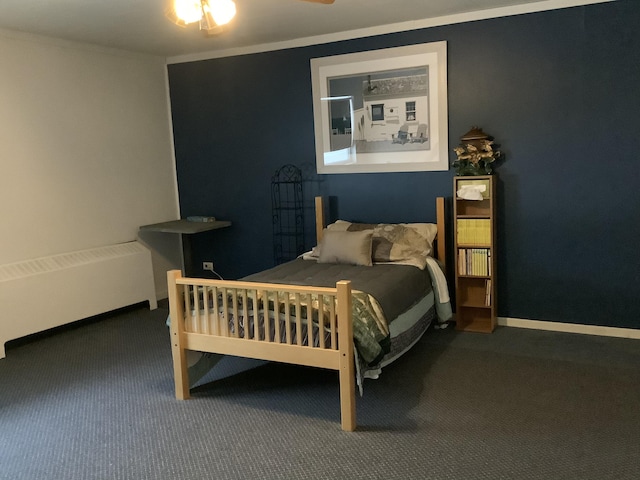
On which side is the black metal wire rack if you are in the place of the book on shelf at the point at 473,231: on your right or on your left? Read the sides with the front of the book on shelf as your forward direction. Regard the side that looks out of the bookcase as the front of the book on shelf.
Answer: on your right

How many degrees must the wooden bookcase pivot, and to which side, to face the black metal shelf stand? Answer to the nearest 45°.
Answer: approximately 90° to its right

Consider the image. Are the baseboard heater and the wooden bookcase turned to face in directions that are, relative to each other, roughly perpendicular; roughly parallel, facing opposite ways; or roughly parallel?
roughly perpendicular

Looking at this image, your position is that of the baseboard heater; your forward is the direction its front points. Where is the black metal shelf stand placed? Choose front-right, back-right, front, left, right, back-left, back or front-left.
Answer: front-left

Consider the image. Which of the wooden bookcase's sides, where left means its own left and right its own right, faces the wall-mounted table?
right

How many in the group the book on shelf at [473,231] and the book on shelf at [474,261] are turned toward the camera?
2

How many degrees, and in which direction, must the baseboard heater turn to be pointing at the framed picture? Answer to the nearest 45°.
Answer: approximately 45° to its left

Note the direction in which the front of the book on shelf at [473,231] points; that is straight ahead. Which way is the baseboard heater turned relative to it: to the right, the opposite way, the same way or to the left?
to the left

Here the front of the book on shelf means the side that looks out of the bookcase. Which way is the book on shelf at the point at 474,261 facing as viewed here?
toward the camera

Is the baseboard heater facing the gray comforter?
yes

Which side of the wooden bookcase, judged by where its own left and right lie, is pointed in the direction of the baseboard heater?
right

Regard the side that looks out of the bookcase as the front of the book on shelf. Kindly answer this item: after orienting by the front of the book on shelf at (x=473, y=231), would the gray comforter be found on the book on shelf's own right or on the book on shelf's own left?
on the book on shelf's own right

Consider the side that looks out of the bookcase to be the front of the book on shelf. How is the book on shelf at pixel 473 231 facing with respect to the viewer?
toward the camera

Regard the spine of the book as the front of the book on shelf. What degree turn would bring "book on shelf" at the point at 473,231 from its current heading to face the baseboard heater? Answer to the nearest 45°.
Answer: approximately 90° to its right
